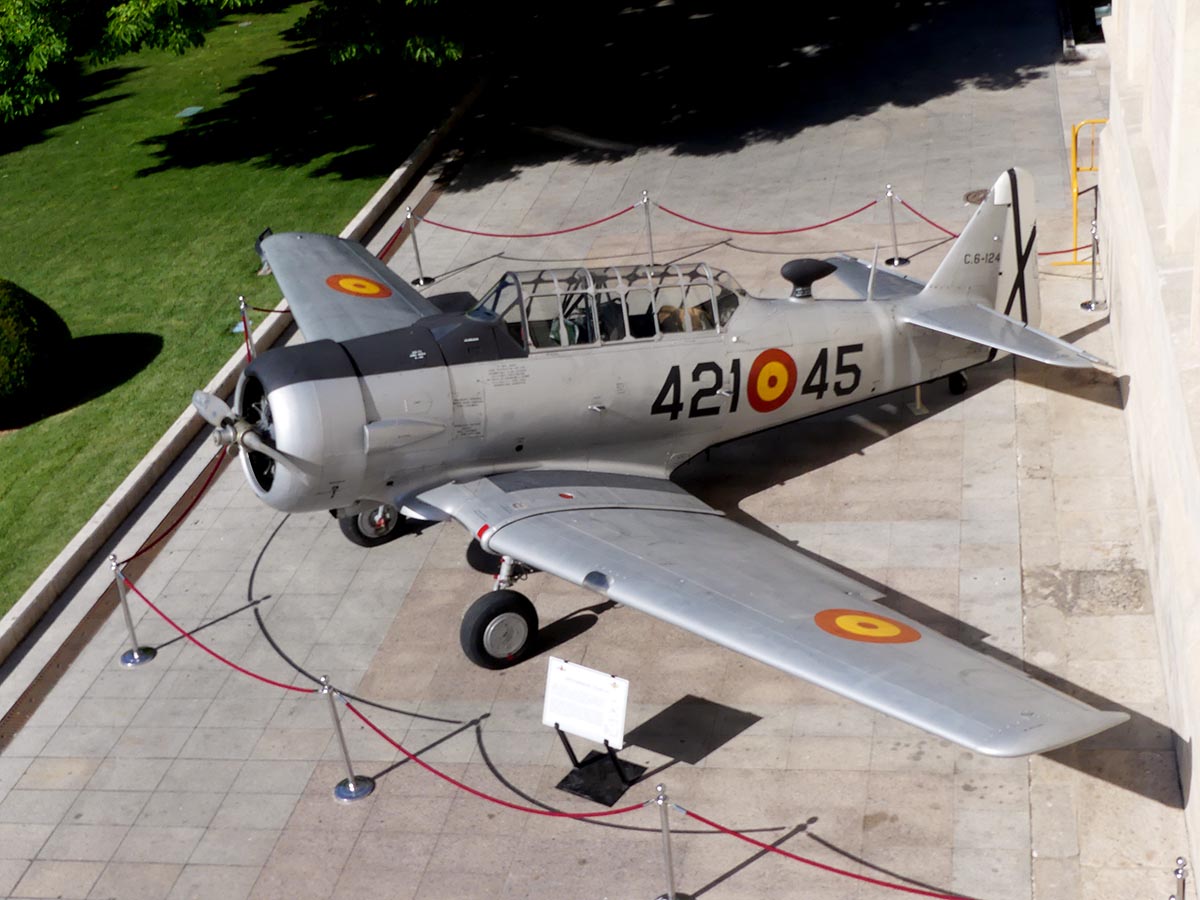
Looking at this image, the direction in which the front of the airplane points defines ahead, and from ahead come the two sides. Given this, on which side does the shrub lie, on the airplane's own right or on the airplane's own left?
on the airplane's own right

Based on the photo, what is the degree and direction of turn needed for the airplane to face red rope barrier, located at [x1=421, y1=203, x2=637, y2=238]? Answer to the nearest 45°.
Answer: approximately 135° to its right

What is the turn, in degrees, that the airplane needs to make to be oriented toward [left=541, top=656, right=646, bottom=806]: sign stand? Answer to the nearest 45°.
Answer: approximately 45° to its left

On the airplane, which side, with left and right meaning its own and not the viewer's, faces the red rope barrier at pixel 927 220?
back

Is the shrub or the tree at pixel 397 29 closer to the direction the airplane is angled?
the shrub

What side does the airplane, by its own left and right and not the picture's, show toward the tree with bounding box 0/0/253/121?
right

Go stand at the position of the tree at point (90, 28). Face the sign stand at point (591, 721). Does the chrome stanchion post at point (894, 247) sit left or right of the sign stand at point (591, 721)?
left

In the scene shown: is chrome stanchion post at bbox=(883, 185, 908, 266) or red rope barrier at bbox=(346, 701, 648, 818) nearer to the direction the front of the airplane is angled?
the red rope barrier

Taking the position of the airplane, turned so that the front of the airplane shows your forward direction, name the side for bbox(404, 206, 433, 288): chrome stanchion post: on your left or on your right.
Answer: on your right

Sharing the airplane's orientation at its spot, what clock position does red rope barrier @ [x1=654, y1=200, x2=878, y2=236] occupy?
The red rope barrier is roughly at 5 o'clock from the airplane.

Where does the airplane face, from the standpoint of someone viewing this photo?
facing the viewer and to the left of the viewer
